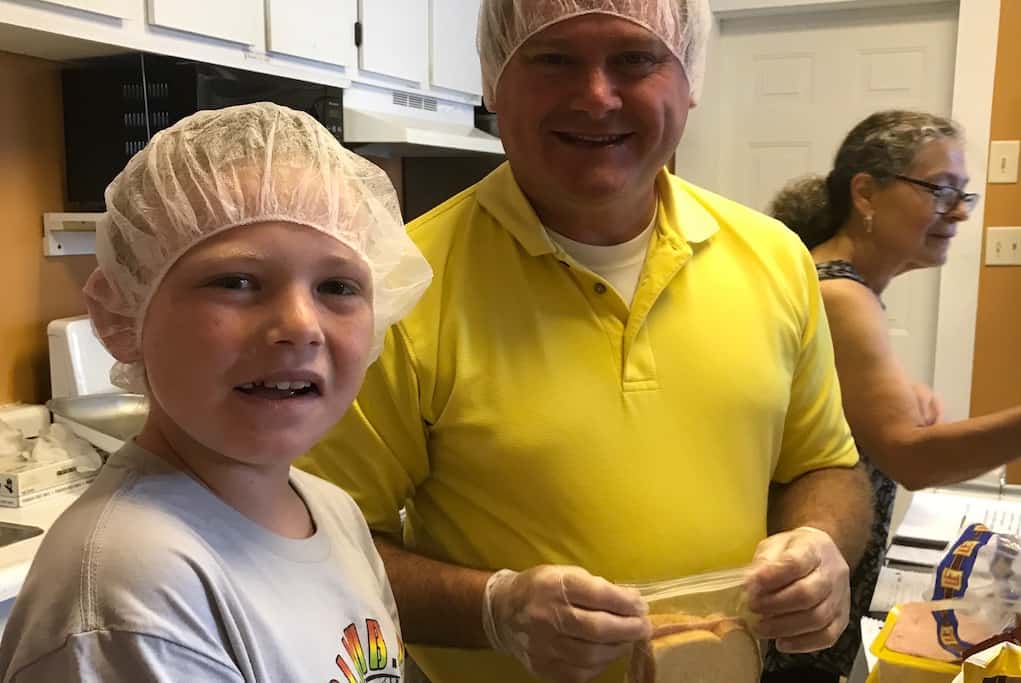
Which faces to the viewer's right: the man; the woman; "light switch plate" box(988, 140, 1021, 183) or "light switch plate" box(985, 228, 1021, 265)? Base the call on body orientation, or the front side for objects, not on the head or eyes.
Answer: the woman

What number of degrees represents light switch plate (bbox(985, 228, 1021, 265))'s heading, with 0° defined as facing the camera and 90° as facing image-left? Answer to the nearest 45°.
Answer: approximately 0°

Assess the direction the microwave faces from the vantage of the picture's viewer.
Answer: facing the viewer and to the right of the viewer

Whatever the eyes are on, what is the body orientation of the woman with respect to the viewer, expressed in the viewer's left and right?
facing to the right of the viewer

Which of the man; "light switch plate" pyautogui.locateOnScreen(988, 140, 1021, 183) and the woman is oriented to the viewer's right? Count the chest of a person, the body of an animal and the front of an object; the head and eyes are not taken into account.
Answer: the woman

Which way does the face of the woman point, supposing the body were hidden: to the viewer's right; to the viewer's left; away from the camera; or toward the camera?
to the viewer's right

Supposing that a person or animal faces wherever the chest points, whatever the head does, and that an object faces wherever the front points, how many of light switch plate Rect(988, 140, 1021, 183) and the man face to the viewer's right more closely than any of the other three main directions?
0

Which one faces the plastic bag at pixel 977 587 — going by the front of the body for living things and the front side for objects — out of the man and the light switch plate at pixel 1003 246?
the light switch plate

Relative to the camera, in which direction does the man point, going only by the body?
toward the camera
